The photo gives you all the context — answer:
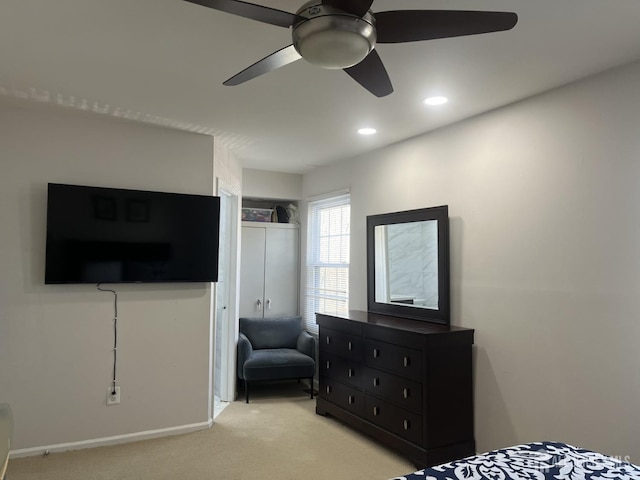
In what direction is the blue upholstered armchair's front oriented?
toward the camera

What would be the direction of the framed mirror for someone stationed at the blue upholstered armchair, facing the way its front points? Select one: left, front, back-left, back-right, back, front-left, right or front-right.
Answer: front-left

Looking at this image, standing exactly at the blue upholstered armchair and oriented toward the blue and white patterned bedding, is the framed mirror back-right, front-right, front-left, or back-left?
front-left

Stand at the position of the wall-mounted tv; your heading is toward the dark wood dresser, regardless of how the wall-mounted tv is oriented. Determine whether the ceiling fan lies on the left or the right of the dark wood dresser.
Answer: right

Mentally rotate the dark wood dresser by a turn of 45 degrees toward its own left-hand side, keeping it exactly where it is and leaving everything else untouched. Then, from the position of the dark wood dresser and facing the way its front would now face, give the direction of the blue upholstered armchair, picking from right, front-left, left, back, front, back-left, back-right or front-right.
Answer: back-right

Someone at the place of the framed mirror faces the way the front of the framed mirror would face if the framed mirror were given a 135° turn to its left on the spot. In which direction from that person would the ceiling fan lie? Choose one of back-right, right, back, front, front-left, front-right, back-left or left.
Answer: right

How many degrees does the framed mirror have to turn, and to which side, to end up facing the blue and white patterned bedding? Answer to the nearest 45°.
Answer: approximately 45° to its left

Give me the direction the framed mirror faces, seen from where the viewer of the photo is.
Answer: facing the viewer and to the left of the viewer

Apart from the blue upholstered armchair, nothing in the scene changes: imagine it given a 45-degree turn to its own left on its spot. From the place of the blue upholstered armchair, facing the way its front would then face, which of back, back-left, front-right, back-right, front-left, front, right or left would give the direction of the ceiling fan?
front-right

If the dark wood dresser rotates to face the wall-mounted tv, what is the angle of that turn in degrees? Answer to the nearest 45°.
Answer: approximately 45° to its right
